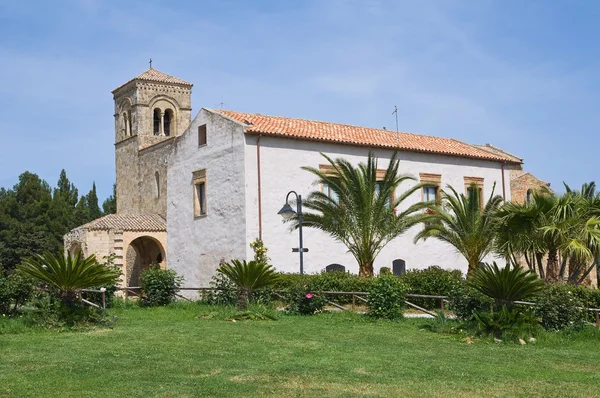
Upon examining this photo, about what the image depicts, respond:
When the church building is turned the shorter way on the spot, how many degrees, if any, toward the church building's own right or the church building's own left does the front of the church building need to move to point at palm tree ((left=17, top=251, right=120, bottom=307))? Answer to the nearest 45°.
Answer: approximately 45° to the church building's own left

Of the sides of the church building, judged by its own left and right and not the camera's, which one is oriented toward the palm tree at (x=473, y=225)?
left

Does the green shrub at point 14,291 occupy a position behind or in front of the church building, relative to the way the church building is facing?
in front

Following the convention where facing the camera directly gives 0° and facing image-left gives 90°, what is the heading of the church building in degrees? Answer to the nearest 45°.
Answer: approximately 45°

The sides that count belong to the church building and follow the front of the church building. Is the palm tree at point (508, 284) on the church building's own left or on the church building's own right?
on the church building's own left

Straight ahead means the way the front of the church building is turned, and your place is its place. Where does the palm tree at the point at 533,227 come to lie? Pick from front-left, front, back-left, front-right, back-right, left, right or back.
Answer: left

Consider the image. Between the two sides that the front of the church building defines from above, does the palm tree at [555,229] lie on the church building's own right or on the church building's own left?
on the church building's own left
